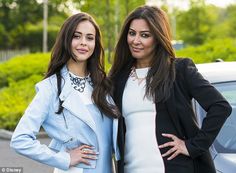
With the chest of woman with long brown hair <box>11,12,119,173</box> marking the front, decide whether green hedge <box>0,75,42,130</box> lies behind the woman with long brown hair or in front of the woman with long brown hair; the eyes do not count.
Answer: behind

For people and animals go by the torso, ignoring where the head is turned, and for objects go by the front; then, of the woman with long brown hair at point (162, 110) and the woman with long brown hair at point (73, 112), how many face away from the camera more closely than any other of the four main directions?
0

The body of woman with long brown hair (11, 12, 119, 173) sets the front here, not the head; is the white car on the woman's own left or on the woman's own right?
on the woman's own left

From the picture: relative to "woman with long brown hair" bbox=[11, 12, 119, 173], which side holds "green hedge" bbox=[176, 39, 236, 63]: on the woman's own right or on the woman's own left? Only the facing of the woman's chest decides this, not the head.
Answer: on the woman's own left

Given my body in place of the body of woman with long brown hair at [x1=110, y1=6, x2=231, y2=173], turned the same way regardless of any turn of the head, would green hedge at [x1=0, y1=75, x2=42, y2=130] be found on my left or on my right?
on my right

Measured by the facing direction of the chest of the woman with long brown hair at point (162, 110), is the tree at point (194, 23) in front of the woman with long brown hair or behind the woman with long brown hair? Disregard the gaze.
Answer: behind

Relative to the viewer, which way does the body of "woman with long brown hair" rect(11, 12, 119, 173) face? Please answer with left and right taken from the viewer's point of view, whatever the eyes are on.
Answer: facing the viewer and to the right of the viewer

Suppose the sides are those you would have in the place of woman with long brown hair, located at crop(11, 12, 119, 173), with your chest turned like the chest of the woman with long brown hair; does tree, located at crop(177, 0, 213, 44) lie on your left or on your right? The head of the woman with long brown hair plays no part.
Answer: on your left

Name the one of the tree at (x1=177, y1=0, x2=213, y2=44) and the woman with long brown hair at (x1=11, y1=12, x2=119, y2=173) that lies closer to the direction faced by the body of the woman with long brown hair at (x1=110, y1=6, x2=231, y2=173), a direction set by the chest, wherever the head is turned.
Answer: the woman with long brown hair

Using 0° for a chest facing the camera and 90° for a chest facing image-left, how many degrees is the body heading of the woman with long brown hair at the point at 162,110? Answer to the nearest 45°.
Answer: approximately 45°
